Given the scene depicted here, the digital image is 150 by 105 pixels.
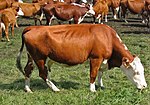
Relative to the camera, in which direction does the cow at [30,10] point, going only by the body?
to the viewer's left

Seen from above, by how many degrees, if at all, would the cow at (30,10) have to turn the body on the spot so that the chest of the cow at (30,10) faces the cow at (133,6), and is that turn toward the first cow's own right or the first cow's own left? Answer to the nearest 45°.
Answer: approximately 180°

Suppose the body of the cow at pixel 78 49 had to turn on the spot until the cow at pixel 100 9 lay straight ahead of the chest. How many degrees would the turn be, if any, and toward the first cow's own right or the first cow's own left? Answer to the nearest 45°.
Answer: approximately 90° to the first cow's own left

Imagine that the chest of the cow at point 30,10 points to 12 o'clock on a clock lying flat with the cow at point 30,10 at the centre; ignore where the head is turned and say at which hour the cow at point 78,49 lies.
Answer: the cow at point 78,49 is roughly at 9 o'clock from the cow at point 30,10.

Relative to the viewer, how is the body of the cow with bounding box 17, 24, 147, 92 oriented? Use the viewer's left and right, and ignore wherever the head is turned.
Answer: facing to the right of the viewer

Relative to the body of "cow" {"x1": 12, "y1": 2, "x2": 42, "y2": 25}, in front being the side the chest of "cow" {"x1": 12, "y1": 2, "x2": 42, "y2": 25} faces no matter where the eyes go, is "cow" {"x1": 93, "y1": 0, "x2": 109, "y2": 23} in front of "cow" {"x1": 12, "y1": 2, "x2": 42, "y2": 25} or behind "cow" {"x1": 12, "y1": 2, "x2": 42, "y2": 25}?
behind
